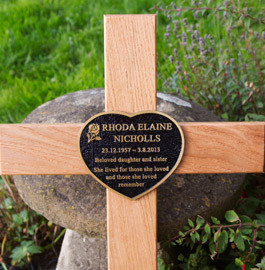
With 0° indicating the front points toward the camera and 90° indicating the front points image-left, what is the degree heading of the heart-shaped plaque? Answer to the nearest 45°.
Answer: approximately 0°
